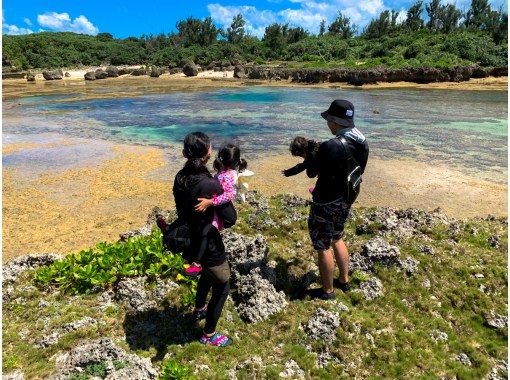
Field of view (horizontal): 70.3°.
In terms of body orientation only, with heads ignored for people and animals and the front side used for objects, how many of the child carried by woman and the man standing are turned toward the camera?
0

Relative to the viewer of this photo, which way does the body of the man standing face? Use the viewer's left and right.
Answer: facing away from the viewer and to the left of the viewer

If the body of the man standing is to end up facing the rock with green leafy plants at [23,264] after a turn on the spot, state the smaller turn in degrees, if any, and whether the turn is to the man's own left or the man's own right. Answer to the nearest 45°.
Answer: approximately 45° to the man's own left

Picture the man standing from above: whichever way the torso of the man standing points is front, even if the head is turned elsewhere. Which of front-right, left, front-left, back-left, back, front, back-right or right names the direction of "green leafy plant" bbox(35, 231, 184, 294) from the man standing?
front-left

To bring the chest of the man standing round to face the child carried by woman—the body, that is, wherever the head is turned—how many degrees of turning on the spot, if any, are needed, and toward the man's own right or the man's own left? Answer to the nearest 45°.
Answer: approximately 90° to the man's own left

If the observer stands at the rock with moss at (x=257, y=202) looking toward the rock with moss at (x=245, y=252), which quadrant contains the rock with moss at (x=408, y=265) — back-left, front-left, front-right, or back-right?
front-left

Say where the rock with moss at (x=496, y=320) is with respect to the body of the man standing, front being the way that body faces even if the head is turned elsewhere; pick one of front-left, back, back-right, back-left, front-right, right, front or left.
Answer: back-right

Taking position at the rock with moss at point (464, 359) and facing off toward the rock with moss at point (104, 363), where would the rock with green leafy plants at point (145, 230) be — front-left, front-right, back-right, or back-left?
front-right
